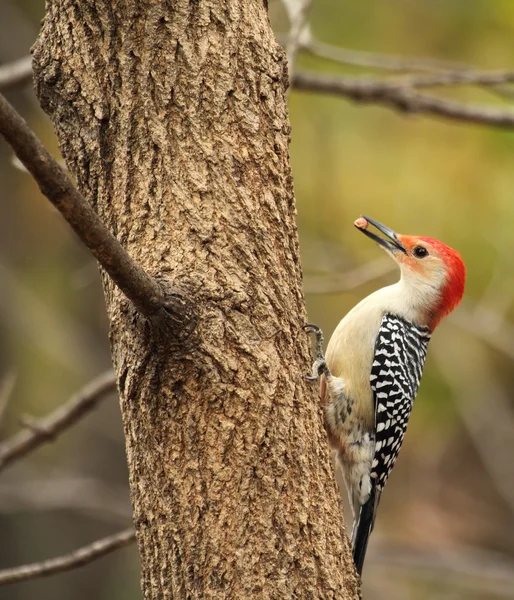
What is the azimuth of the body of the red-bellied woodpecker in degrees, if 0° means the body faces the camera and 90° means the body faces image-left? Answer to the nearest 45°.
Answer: approximately 90°
